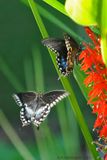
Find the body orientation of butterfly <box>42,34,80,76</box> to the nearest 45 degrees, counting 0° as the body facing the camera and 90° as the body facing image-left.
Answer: approximately 225°
